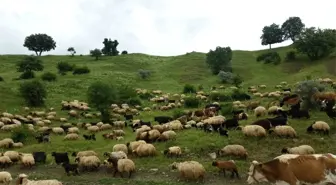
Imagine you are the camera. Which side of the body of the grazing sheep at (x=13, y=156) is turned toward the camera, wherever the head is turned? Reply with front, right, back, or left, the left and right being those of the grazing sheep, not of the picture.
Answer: left

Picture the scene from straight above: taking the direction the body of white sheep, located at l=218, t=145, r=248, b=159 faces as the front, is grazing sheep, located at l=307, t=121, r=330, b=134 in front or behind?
behind

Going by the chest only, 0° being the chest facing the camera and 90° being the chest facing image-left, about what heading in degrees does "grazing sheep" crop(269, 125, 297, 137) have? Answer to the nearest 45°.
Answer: approximately 90°

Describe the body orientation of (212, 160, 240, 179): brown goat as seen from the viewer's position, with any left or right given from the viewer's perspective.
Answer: facing to the left of the viewer

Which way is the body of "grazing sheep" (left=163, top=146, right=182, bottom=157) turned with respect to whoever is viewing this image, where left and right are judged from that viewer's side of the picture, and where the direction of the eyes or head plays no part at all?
facing to the left of the viewer

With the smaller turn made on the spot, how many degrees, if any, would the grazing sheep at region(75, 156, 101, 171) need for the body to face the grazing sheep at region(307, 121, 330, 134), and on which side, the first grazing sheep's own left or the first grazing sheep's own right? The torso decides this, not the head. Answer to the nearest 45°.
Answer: approximately 180°

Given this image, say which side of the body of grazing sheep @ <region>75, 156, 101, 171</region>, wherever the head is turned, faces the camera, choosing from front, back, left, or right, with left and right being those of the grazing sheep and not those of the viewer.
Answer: left
